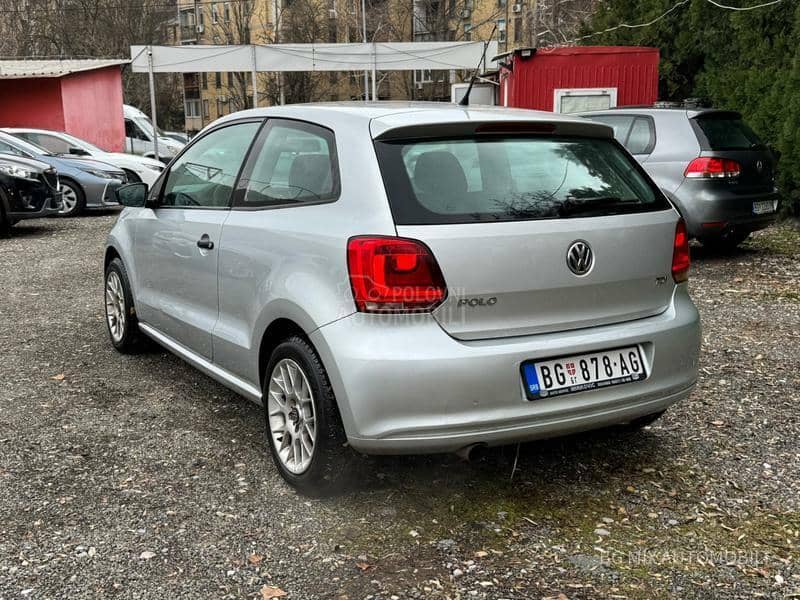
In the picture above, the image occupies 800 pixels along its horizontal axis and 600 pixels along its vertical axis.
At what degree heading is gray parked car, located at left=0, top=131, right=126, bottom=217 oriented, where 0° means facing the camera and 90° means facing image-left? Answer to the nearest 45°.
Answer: approximately 315°

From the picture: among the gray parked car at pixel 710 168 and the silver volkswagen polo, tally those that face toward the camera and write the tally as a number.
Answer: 0

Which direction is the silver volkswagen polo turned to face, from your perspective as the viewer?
facing away from the viewer and to the left of the viewer

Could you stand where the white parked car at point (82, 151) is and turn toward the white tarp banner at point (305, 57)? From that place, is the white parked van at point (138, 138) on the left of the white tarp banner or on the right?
left

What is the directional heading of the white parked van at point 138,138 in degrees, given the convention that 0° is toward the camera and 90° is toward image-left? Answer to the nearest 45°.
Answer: approximately 315°

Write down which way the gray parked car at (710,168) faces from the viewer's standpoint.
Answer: facing away from the viewer and to the left of the viewer

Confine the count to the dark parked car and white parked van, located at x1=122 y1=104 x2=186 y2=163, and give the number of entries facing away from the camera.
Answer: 0

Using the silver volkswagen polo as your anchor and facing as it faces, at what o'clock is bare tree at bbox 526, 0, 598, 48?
The bare tree is roughly at 2 o'clock from the silver volkswagen polo.

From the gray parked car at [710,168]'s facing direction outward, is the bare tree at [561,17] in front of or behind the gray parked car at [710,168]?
in front
